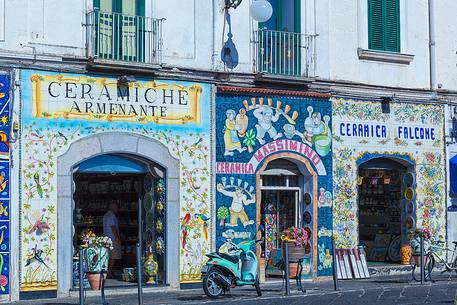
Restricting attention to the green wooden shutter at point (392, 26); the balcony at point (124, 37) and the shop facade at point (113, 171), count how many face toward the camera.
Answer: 3

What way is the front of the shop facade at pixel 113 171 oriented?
toward the camera

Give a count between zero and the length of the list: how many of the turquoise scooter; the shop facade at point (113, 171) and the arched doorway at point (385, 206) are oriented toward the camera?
2

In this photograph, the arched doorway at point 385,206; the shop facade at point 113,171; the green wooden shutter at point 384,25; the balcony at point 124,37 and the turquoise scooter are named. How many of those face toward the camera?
4

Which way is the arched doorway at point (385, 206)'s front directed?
toward the camera

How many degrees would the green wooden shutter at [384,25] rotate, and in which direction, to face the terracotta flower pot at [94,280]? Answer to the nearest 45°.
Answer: approximately 45° to its right

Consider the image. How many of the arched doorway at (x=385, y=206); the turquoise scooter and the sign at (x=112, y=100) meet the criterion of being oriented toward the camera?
2

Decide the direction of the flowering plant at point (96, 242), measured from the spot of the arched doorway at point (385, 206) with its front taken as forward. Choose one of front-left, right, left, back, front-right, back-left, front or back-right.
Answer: front-right

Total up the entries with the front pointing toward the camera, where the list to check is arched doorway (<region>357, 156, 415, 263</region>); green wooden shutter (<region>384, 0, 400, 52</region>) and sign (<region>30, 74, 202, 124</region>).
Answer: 3

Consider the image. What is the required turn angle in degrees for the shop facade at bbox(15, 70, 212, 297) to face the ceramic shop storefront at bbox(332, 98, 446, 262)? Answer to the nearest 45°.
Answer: approximately 135° to its left
